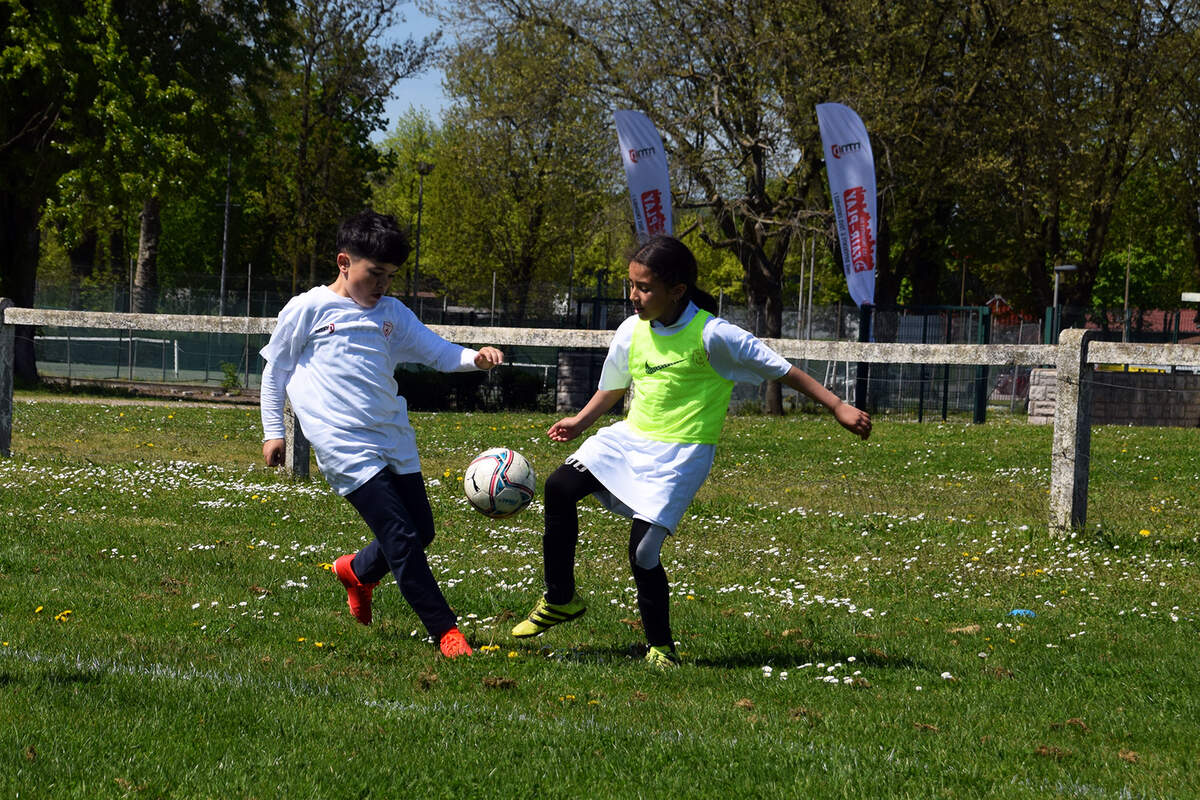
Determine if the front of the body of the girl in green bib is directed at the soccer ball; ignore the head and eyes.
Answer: no

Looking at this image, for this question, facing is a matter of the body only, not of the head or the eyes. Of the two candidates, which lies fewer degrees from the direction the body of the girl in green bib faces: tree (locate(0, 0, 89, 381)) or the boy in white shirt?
the boy in white shirt

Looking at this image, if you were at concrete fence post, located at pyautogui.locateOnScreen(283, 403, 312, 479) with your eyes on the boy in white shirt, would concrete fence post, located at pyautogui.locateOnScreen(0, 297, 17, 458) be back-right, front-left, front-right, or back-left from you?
back-right

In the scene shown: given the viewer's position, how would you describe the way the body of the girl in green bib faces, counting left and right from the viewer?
facing the viewer and to the left of the viewer

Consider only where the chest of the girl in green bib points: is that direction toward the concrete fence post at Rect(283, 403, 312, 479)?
no

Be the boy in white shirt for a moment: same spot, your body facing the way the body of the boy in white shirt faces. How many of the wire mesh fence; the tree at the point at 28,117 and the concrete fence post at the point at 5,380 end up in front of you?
0

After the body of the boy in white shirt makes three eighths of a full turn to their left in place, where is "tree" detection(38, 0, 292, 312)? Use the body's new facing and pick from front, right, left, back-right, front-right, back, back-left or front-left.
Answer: front

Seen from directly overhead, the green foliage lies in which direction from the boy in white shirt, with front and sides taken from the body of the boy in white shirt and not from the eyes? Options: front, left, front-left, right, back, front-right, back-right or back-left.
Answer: back-left

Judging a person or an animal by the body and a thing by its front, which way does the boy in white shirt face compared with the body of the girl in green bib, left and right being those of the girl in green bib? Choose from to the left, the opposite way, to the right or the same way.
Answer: to the left

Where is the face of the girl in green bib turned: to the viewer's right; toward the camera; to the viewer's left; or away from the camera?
to the viewer's left

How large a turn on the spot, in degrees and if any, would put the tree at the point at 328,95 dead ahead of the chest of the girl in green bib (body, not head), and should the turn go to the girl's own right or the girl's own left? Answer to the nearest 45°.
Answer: approximately 135° to the girl's own right

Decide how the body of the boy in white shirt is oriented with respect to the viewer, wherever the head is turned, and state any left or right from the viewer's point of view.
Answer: facing the viewer and to the right of the viewer

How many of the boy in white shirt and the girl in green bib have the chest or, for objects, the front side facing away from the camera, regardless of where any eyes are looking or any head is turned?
0

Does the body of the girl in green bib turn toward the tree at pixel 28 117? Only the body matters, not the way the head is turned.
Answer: no

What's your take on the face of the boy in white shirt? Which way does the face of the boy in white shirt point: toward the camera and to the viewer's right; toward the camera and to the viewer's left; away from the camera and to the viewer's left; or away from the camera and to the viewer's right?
toward the camera and to the viewer's right
